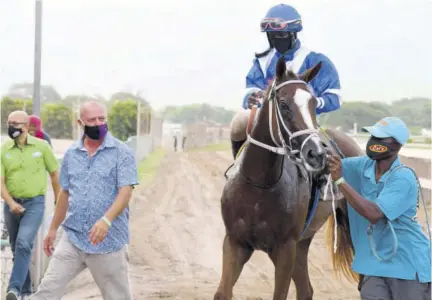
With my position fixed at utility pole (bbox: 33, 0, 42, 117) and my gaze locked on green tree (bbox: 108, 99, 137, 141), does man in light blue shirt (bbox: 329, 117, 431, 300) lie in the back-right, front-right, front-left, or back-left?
back-right

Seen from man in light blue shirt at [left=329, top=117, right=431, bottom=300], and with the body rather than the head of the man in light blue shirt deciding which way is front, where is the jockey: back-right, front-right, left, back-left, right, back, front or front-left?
right

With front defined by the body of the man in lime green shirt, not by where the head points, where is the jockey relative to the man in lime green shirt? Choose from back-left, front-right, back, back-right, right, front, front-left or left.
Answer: left

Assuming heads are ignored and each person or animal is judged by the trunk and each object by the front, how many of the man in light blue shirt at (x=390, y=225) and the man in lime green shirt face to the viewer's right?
0

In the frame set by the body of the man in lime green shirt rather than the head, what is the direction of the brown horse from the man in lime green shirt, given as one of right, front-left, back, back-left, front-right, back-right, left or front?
left

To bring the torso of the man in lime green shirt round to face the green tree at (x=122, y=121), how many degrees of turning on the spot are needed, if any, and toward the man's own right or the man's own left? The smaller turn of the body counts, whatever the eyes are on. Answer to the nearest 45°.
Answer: approximately 135° to the man's own right

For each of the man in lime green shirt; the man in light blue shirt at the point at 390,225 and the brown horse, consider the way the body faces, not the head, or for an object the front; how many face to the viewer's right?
0

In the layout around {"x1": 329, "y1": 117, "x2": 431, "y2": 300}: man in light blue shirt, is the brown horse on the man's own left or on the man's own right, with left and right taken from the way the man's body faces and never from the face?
on the man's own right

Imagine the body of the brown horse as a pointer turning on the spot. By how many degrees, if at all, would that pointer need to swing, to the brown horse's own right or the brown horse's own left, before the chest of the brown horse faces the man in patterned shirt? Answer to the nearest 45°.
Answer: approximately 45° to the brown horse's own right

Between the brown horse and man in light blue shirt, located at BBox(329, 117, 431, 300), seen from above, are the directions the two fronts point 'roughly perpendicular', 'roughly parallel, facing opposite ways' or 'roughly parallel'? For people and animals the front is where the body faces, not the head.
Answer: roughly parallel

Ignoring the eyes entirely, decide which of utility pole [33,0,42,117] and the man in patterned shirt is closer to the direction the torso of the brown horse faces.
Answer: the man in patterned shirt

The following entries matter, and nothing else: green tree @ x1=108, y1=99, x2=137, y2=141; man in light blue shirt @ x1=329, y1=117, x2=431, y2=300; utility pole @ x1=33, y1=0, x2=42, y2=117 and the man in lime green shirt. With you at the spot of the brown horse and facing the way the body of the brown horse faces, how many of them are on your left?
1

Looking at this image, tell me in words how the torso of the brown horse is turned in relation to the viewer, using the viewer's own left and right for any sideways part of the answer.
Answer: facing the viewer and to the left of the viewer

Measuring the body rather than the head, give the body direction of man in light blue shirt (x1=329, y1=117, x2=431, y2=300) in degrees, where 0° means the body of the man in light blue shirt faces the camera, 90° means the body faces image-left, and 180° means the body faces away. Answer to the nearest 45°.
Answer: approximately 45°

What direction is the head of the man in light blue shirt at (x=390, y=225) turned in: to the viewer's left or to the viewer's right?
to the viewer's left
